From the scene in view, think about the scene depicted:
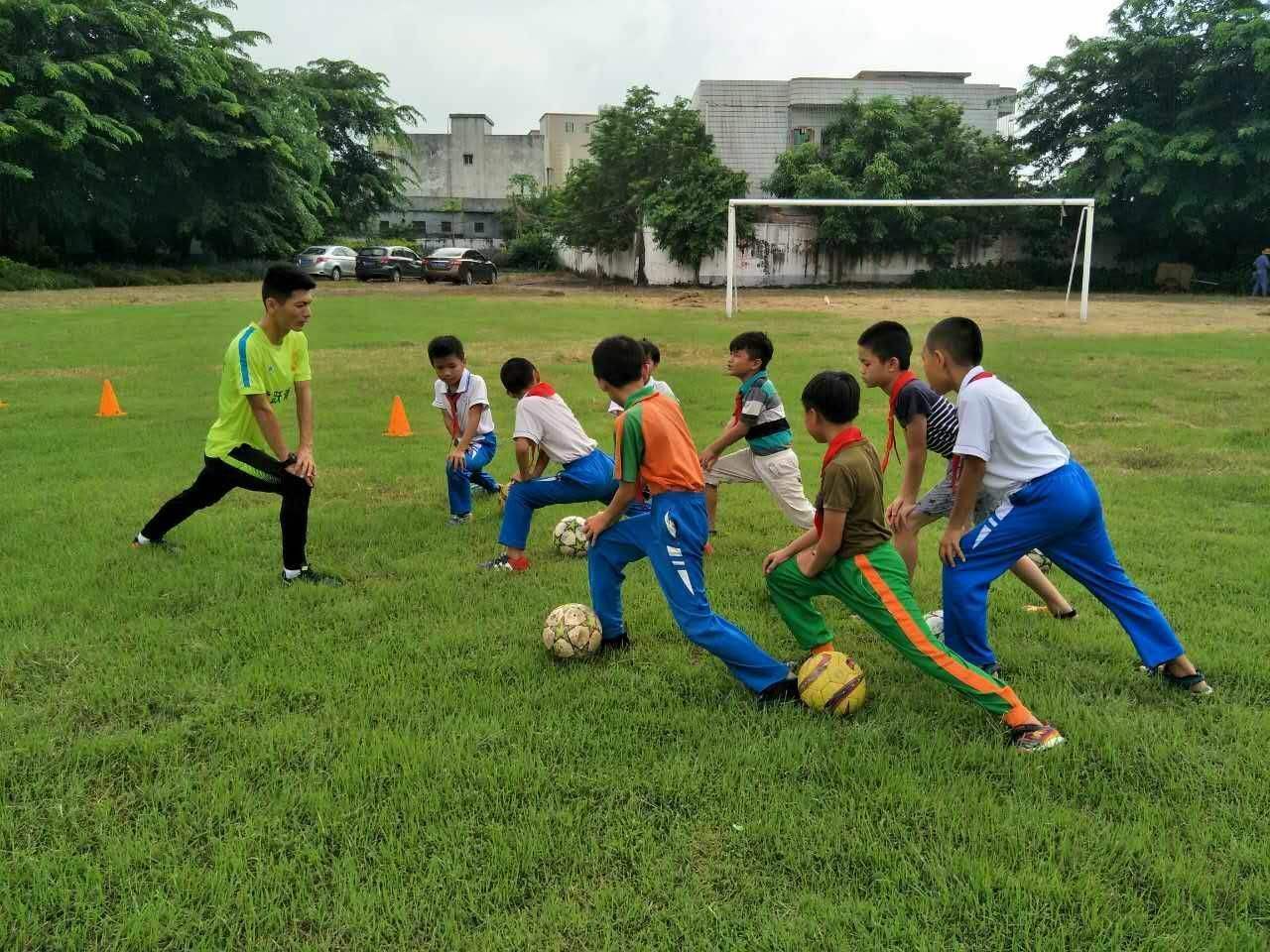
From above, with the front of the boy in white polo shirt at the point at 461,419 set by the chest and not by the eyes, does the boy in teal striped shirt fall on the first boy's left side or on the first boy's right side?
on the first boy's left side

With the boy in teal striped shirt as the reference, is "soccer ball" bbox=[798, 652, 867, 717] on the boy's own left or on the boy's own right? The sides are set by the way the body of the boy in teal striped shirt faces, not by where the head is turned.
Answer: on the boy's own left

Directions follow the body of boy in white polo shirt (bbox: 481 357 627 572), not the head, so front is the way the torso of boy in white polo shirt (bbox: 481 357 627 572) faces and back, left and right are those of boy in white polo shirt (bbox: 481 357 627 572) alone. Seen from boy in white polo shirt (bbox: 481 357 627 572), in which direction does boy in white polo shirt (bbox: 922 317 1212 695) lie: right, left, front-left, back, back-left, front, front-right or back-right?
back-left

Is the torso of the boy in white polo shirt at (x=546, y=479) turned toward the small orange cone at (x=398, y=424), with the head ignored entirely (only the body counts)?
no

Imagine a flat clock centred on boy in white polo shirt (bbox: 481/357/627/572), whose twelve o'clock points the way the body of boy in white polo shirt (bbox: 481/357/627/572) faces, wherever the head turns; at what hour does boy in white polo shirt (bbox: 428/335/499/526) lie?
boy in white polo shirt (bbox: 428/335/499/526) is roughly at 2 o'clock from boy in white polo shirt (bbox: 481/357/627/572).

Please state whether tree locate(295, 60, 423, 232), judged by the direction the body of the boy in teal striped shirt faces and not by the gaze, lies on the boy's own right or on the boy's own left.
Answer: on the boy's own right

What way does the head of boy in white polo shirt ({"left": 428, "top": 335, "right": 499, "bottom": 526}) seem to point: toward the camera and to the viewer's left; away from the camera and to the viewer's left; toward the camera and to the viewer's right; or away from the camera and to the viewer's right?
toward the camera and to the viewer's left

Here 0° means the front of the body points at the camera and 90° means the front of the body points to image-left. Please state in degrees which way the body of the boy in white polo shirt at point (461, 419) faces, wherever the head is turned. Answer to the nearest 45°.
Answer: approximately 45°

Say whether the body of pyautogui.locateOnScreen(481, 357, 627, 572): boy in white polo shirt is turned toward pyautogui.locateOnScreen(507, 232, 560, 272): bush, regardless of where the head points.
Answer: no

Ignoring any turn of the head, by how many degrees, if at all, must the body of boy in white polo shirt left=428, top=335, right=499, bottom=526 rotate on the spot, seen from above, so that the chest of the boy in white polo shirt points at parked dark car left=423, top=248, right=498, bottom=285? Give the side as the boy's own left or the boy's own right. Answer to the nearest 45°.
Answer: approximately 135° to the boy's own right

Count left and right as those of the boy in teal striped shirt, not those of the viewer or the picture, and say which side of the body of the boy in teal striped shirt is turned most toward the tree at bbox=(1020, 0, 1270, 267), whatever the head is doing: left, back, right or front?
right

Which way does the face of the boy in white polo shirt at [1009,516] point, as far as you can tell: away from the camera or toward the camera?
away from the camera

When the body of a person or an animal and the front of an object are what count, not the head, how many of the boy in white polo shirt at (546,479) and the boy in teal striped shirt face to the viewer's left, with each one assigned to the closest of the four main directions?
2

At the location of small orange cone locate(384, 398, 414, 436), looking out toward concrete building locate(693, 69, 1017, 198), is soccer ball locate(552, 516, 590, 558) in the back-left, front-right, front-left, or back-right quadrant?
back-right

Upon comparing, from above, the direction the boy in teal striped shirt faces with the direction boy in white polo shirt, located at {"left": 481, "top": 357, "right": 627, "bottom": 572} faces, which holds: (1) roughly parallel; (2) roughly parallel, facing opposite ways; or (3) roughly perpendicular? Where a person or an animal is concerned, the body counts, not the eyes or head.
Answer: roughly parallel

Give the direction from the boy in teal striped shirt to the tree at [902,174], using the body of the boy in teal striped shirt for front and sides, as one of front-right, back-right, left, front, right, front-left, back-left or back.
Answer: right

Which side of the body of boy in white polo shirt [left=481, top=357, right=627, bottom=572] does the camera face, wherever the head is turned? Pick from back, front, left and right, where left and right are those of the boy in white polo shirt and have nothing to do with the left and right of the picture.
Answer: left

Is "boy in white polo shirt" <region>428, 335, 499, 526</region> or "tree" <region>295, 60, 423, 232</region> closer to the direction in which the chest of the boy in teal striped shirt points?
the boy in white polo shirt

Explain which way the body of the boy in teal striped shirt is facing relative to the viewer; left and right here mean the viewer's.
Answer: facing to the left of the viewer
